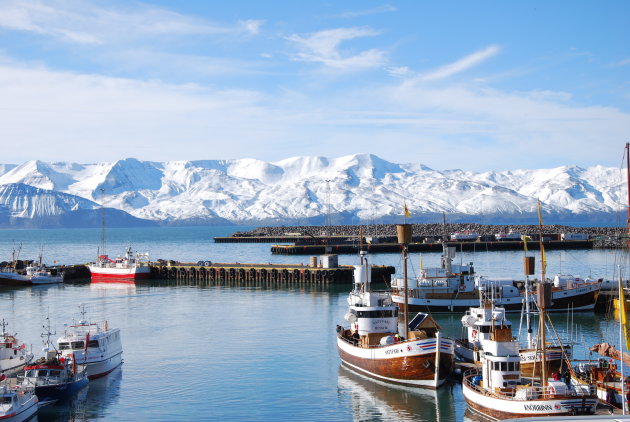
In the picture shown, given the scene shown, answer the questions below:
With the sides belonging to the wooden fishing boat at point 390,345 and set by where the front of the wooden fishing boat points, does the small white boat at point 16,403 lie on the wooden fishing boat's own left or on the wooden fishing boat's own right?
on the wooden fishing boat's own right

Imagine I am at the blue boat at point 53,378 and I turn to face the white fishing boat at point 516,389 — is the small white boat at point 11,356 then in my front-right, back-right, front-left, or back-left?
back-left

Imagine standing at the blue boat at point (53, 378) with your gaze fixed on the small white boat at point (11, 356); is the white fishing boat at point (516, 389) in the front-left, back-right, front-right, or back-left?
back-right
